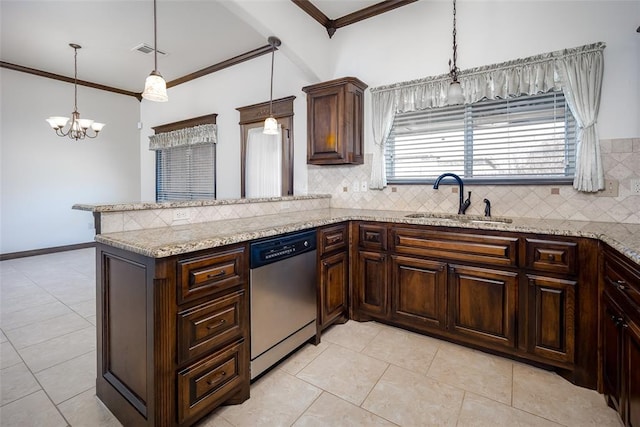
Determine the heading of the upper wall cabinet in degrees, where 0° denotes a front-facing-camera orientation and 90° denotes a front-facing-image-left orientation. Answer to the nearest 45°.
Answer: approximately 45°

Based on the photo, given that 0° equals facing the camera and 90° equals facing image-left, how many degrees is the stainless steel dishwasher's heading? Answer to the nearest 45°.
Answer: approximately 315°

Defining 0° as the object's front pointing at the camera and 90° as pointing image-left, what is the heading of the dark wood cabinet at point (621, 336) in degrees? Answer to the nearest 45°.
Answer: approximately 90°

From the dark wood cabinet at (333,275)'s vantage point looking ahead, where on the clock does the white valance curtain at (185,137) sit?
The white valance curtain is roughly at 6 o'clock from the dark wood cabinet.

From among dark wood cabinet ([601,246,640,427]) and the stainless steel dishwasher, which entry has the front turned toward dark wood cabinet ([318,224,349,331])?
dark wood cabinet ([601,246,640,427])

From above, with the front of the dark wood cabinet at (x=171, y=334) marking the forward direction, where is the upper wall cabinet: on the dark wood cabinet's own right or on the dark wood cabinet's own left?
on the dark wood cabinet's own left

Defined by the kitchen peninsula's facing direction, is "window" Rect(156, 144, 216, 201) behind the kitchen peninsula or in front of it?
behind

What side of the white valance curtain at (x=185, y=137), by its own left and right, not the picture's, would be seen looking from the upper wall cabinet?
left

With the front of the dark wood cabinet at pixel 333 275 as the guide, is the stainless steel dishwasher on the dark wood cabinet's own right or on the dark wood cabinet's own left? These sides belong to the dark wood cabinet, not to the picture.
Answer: on the dark wood cabinet's own right
